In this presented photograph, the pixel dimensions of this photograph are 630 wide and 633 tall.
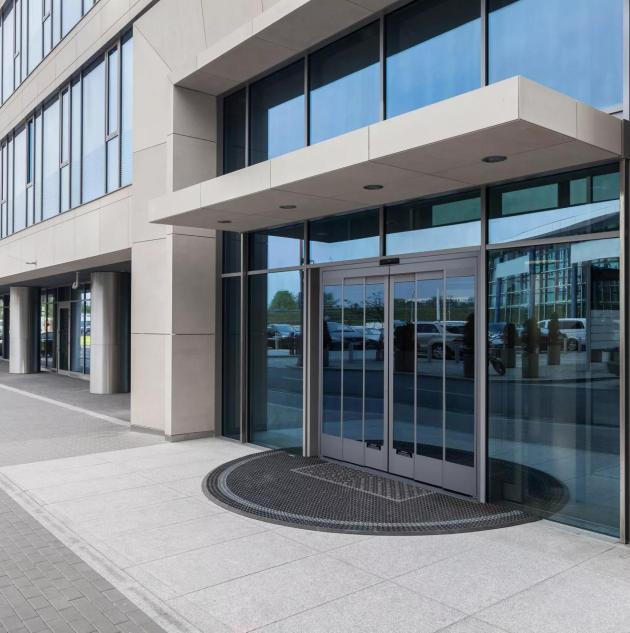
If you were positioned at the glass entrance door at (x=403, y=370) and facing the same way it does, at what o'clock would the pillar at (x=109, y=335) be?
The pillar is roughly at 3 o'clock from the glass entrance door.

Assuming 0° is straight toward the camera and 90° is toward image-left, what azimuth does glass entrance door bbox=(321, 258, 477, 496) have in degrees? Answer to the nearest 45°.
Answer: approximately 45°

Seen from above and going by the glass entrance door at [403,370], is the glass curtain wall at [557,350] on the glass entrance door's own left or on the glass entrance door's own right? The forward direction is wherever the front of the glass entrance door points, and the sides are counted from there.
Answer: on the glass entrance door's own left

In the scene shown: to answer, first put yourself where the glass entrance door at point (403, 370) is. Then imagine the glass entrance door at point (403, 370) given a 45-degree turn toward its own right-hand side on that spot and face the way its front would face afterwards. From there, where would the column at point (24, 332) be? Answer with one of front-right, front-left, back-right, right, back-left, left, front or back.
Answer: front-right
